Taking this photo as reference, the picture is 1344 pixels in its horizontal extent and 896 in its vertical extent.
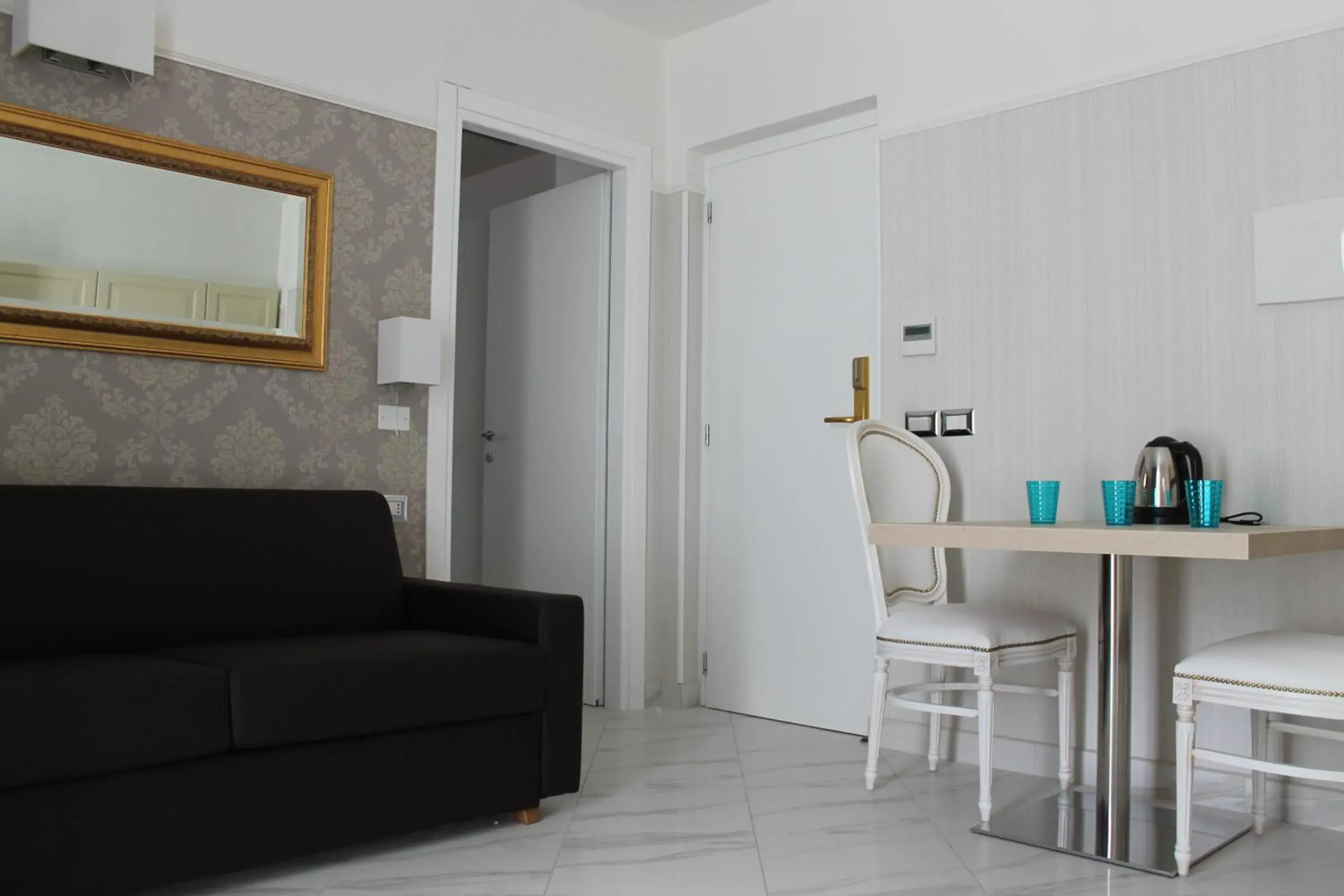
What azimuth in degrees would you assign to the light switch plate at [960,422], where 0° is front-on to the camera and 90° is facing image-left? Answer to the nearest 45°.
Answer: approximately 45°

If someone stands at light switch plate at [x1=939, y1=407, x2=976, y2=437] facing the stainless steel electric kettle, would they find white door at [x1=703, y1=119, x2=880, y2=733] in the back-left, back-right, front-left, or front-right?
back-right

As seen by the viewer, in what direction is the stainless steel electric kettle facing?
to the viewer's left

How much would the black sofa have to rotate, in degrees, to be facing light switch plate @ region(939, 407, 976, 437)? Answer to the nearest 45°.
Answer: approximately 45° to its left

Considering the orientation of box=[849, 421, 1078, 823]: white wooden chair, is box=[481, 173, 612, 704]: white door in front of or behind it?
behind

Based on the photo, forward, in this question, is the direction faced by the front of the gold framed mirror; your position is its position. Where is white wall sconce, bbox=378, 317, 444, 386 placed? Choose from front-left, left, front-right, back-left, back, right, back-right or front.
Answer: front-left

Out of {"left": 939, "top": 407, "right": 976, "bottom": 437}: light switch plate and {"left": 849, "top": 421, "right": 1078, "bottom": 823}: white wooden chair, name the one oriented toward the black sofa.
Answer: the light switch plate
